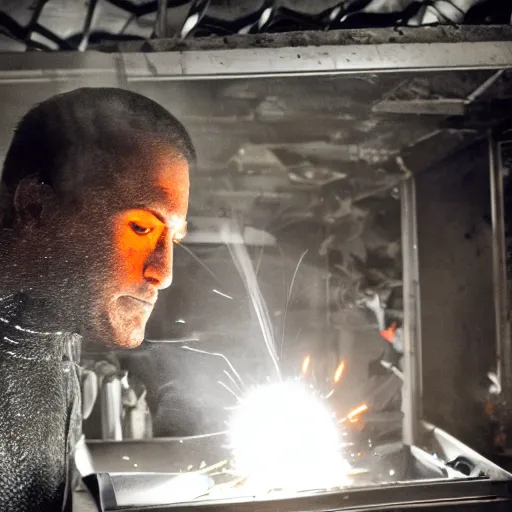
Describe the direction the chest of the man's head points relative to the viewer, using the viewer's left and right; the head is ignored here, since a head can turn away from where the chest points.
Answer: facing the viewer and to the right of the viewer
